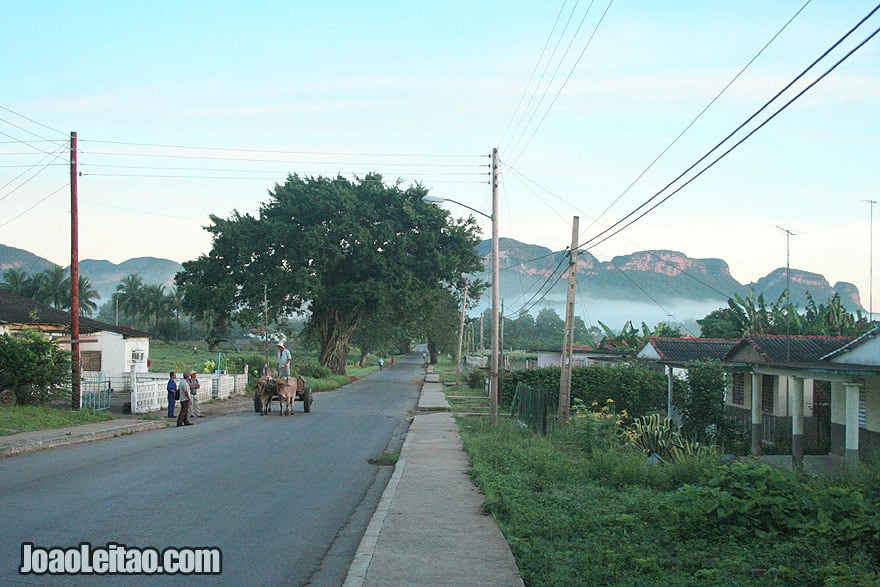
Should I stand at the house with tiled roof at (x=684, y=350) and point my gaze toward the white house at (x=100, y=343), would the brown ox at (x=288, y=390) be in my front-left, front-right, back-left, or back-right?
front-left

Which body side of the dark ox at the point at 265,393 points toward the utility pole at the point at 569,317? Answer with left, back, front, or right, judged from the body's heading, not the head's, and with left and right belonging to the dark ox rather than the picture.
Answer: left

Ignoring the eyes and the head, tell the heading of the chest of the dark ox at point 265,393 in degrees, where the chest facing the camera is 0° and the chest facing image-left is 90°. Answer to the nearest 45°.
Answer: approximately 45°

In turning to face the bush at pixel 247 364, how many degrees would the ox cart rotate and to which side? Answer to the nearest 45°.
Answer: approximately 135° to its right

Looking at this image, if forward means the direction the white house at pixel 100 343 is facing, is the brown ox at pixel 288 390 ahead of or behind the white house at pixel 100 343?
ahead

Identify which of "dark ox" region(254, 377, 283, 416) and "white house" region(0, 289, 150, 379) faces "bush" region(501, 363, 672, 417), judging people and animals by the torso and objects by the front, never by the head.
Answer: the white house

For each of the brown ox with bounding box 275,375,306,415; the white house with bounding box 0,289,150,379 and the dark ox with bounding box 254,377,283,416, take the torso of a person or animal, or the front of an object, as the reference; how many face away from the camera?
0

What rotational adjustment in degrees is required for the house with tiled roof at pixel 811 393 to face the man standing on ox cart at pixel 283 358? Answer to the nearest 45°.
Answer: approximately 45° to its right

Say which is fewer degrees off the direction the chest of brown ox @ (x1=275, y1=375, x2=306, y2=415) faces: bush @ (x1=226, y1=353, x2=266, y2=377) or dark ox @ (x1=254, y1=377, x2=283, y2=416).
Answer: the dark ox

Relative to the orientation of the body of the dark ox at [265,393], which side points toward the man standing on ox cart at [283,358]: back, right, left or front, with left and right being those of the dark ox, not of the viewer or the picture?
back

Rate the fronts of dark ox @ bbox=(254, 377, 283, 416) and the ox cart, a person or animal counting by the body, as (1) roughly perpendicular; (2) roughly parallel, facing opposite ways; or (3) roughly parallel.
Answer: roughly parallel

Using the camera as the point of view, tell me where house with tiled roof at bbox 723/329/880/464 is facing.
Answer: facing the viewer and to the left of the viewer

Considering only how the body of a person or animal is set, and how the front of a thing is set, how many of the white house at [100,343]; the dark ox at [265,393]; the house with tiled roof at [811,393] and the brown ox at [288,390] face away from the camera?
0

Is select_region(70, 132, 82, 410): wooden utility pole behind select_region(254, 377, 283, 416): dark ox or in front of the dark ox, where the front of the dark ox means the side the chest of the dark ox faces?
in front

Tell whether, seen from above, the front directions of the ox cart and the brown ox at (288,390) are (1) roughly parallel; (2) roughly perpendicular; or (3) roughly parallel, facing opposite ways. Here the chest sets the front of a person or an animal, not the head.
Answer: roughly parallel

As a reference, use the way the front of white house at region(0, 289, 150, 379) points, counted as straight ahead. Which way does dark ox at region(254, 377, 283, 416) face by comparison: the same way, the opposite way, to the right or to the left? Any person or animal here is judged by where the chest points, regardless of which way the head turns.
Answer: to the right
